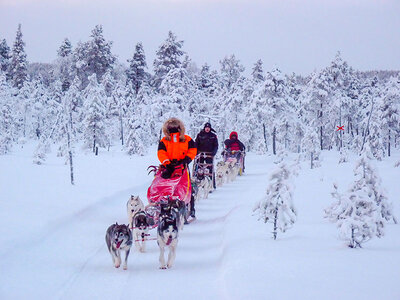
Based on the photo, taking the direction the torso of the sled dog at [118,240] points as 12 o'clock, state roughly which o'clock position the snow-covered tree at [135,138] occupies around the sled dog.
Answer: The snow-covered tree is roughly at 6 o'clock from the sled dog.

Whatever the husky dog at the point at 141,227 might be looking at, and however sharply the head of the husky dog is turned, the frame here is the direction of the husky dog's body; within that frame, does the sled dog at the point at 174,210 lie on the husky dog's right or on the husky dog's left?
on the husky dog's left

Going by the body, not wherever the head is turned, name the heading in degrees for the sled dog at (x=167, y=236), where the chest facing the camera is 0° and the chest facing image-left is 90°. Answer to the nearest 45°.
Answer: approximately 0°

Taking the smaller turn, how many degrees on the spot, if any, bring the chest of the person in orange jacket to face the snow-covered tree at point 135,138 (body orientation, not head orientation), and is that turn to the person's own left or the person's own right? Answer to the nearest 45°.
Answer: approximately 180°

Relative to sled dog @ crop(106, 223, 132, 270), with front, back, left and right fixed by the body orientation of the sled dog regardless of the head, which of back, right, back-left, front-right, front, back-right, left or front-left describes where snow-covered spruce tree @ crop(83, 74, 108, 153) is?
back
